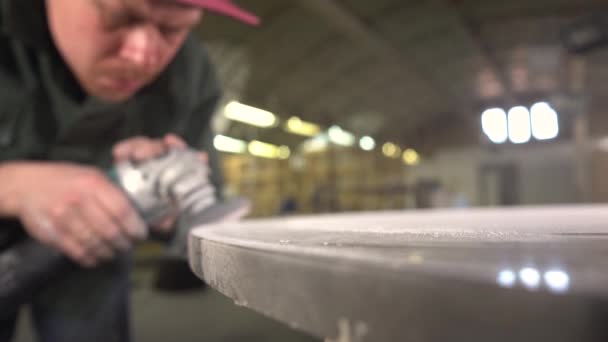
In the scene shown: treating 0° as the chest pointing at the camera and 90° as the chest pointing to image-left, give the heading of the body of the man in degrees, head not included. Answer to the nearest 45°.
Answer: approximately 315°

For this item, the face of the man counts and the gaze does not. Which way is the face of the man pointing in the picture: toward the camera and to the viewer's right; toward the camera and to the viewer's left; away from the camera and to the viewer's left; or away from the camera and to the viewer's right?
toward the camera and to the viewer's right
